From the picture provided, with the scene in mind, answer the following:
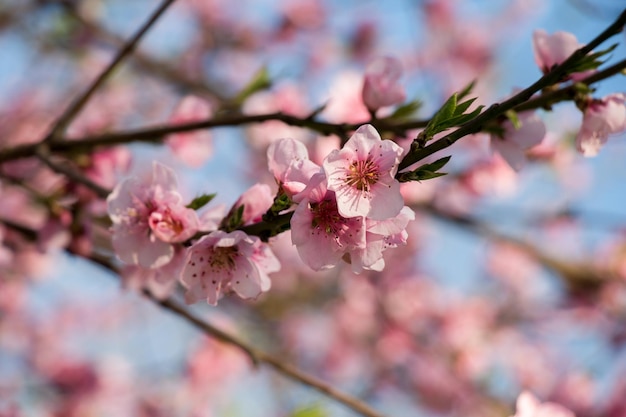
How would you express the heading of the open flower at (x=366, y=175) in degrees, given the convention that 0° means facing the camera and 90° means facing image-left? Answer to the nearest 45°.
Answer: approximately 0°

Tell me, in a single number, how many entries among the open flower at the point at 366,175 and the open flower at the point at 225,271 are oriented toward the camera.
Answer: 2

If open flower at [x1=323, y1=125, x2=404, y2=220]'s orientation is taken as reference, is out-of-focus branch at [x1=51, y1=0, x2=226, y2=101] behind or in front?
behind

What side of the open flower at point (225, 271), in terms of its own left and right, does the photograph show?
front

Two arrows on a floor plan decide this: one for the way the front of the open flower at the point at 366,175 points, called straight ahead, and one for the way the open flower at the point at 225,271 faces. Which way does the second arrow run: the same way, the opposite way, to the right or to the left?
the same way

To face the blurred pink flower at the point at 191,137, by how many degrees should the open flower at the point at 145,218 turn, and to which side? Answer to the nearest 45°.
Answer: approximately 135° to its right

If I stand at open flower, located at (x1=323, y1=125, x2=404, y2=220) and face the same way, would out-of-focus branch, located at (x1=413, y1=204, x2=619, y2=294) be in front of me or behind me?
behind
